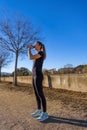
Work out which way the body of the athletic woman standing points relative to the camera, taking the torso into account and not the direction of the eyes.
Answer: to the viewer's left
